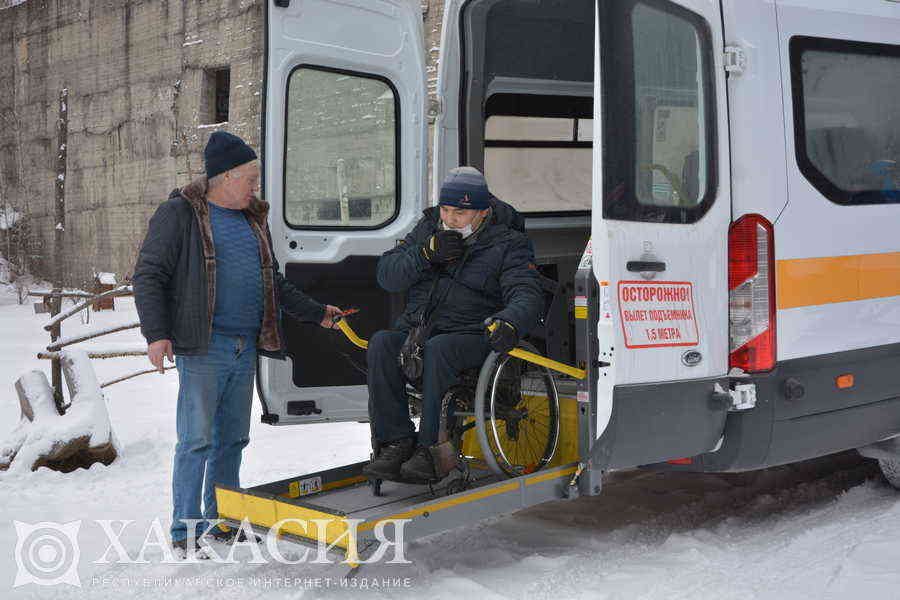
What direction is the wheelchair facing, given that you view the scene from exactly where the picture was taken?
facing the viewer and to the left of the viewer

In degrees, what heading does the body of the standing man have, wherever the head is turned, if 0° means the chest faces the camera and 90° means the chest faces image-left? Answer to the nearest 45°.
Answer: approximately 315°

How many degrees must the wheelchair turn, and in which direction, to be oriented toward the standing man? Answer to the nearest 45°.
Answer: approximately 45° to its right

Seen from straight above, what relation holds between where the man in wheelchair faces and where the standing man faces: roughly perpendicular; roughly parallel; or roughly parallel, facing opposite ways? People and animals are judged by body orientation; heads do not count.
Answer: roughly perpendicular

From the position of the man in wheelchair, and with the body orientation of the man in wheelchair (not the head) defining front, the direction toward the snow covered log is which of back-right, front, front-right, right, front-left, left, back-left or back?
right

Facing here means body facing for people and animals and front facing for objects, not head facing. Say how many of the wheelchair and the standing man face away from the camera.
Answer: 0

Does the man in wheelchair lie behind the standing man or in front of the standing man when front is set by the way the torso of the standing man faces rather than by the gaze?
in front

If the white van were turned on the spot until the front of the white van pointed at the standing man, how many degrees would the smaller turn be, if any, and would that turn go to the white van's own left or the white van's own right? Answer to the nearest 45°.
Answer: approximately 135° to the white van's own left

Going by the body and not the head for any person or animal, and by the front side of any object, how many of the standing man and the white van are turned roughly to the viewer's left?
0

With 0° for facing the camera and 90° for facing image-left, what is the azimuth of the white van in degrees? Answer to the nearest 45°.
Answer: approximately 225°

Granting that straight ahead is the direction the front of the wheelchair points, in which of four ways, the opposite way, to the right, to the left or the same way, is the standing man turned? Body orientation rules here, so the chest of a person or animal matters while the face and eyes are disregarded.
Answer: to the left

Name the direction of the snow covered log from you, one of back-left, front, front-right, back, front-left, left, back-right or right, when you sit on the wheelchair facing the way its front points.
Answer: right

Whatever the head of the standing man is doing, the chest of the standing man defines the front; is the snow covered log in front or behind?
behind
